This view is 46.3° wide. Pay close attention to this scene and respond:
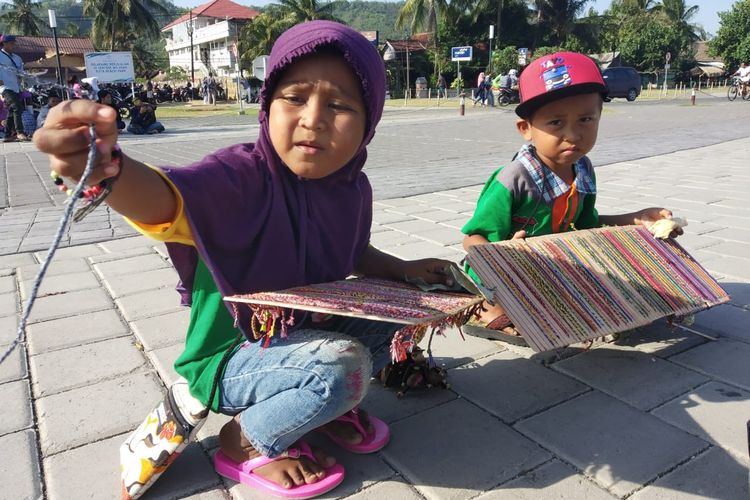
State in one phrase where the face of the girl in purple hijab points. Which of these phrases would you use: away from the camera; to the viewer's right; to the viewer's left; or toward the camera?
toward the camera

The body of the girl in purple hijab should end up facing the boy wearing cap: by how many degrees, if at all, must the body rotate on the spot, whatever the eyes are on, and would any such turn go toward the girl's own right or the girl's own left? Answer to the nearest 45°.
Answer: approximately 90° to the girl's own left

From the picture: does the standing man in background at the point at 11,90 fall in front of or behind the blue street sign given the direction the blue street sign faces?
in front

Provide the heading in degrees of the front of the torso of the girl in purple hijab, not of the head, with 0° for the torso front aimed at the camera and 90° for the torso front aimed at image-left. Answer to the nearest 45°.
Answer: approximately 315°

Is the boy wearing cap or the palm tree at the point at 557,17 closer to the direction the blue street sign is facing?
the boy wearing cap

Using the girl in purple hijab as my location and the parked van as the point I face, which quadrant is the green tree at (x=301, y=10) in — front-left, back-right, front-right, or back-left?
front-left

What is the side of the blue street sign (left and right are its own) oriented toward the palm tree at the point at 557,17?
back

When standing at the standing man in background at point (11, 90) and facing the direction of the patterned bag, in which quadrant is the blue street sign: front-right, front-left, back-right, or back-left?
back-left

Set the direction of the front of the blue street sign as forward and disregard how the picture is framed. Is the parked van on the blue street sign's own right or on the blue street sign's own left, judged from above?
on the blue street sign's own left

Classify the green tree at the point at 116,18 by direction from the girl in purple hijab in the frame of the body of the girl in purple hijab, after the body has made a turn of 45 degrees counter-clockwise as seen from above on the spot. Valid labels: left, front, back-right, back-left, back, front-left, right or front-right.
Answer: left

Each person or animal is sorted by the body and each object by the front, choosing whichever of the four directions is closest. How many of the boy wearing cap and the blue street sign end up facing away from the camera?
0

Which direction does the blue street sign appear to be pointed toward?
toward the camera

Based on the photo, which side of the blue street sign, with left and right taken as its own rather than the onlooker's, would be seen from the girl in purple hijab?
front

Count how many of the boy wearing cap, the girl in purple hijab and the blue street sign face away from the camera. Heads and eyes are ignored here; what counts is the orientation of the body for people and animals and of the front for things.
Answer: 0

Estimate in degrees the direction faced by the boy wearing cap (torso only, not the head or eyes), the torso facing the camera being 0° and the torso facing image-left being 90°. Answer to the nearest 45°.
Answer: approximately 315°

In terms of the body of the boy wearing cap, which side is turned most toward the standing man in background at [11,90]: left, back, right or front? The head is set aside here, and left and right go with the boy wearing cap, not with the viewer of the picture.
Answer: back
